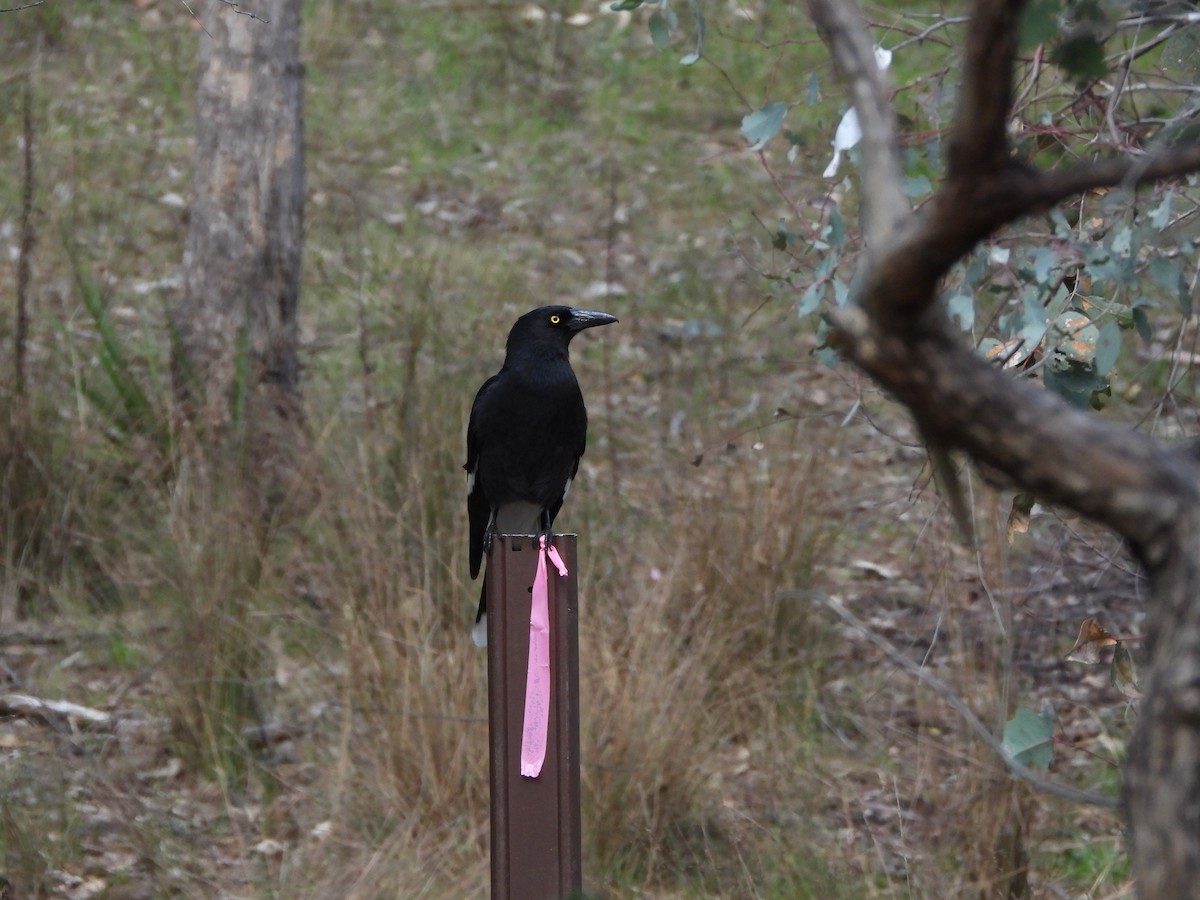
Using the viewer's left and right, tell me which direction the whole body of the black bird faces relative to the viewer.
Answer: facing the viewer and to the right of the viewer

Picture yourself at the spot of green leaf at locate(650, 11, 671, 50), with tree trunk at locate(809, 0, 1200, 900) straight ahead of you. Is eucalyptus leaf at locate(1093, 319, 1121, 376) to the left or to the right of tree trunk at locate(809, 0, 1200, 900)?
left

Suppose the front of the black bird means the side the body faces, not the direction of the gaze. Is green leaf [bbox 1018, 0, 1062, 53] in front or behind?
in front

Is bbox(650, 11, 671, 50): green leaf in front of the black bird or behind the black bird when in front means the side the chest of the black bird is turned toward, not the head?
in front
